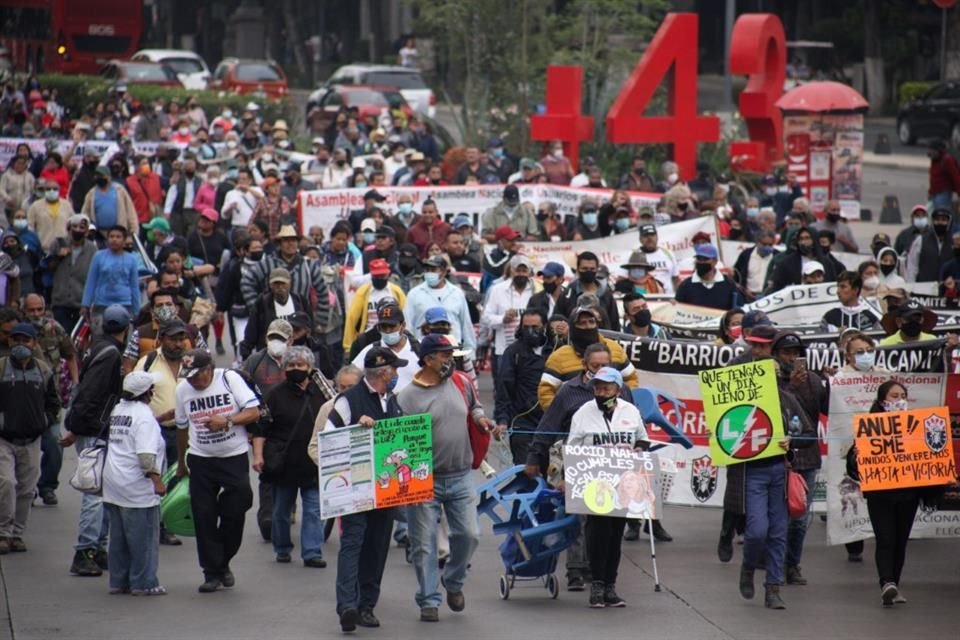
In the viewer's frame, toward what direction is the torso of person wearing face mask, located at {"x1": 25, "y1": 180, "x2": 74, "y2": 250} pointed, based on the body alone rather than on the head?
toward the camera

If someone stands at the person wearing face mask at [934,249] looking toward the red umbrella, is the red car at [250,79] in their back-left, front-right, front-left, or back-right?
front-left

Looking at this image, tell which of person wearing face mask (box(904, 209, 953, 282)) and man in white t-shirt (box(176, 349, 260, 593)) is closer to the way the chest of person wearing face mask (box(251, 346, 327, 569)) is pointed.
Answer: the man in white t-shirt

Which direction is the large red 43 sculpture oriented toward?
toward the camera

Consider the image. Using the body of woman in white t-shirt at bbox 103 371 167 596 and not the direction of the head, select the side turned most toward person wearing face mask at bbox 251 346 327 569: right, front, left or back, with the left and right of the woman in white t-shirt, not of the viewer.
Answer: front

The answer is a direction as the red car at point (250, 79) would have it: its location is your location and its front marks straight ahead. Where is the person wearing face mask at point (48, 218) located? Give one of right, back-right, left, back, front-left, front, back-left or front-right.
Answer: back-left

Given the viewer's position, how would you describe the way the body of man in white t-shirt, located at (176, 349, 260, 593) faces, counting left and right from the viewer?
facing the viewer

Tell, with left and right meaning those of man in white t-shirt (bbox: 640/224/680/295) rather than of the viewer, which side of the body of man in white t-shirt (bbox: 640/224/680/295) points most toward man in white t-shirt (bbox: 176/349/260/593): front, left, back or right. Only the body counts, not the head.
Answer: front

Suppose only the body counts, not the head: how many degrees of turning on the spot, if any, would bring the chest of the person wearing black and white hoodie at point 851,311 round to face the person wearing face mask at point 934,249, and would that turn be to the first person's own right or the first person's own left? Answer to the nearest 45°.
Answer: approximately 180°

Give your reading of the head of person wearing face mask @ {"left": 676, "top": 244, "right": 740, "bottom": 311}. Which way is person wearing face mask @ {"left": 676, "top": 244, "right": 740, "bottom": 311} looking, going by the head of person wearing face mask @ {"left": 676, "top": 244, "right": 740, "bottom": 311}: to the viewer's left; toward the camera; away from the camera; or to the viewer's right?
toward the camera

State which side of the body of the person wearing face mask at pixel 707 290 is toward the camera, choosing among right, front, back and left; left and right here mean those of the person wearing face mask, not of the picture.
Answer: front

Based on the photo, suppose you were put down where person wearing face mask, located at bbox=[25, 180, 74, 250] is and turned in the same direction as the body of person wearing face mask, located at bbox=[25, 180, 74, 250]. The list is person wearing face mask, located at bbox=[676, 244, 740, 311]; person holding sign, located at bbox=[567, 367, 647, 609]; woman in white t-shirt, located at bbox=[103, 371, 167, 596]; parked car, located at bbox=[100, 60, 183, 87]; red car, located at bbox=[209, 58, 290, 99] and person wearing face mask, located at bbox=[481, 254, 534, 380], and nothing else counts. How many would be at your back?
2

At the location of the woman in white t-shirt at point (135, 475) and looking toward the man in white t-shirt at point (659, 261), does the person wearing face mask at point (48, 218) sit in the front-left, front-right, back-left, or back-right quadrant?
front-left

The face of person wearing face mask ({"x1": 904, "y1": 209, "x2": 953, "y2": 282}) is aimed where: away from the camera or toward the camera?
toward the camera

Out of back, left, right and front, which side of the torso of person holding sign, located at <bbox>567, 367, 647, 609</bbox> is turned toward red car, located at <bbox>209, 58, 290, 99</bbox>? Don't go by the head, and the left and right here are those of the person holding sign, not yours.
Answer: back
